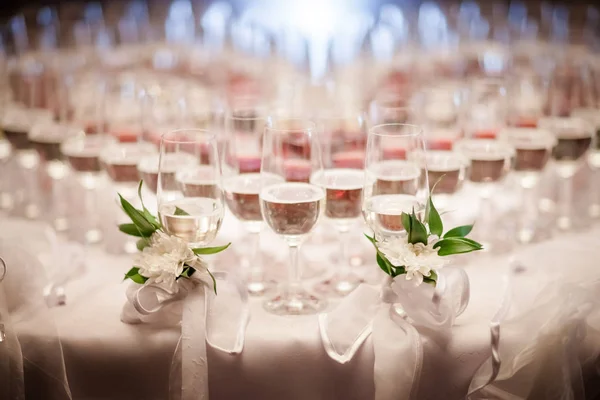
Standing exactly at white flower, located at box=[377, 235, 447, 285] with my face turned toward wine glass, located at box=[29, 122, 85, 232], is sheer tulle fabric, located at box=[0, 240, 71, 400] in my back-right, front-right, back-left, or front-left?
front-left

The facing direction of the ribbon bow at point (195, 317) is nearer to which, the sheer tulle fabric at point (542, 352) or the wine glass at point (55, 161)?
the sheer tulle fabric

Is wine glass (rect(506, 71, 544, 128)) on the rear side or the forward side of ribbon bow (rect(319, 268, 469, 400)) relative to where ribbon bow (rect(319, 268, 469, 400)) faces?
on the rear side

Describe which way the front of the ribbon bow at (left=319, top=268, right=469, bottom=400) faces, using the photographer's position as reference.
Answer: facing the viewer

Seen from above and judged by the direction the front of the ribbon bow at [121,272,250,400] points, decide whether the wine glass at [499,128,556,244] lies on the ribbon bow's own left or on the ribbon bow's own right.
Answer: on the ribbon bow's own left

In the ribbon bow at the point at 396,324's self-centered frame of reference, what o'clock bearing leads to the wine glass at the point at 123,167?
The wine glass is roughly at 4 o'clock from the ribbon bow.

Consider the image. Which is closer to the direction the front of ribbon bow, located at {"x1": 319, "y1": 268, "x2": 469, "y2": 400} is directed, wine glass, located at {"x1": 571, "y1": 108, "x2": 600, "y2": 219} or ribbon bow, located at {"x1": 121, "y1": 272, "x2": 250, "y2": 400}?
the ribbon bow

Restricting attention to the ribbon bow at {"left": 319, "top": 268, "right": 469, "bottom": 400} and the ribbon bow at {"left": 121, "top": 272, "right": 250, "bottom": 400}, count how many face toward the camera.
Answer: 2

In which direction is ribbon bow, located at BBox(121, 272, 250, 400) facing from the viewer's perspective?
toward the camera
